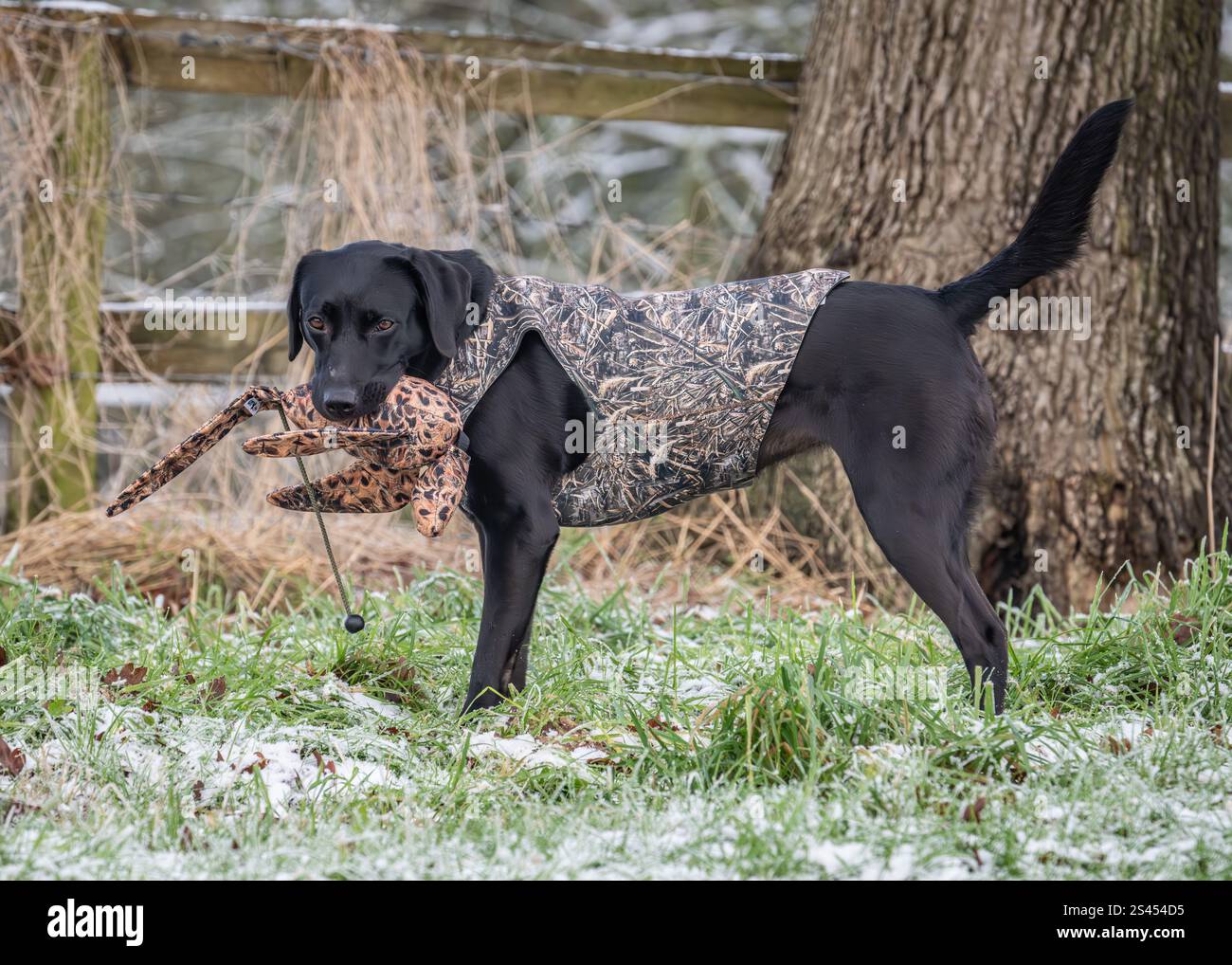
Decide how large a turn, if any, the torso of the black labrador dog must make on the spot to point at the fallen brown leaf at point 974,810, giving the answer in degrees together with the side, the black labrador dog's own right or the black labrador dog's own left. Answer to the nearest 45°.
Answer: approximately 90° to the black labrador dog's own left

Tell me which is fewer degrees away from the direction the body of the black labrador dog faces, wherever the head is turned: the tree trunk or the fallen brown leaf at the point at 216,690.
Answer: the fallen brown leaf

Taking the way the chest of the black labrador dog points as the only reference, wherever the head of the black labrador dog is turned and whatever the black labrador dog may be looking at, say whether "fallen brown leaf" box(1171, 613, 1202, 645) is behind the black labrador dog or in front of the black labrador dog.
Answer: behind

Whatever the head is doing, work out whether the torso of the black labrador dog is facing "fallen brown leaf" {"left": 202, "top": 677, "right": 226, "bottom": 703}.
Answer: yes

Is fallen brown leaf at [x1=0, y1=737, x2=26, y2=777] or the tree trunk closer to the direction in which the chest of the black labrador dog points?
the fallen brown leaf

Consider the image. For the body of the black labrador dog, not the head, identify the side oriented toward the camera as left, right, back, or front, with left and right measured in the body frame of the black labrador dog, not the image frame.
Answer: left
